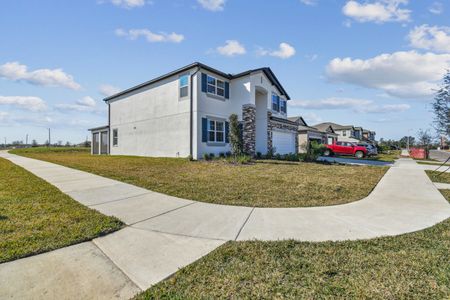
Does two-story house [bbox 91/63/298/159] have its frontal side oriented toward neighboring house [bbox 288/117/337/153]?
no

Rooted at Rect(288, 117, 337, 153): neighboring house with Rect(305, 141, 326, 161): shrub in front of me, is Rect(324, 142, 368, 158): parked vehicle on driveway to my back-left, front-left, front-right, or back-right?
front-left

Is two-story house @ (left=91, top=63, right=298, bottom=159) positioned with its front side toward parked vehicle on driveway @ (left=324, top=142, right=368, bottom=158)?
no

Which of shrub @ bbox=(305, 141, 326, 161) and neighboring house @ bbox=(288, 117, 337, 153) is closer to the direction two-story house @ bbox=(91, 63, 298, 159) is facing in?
the shrub

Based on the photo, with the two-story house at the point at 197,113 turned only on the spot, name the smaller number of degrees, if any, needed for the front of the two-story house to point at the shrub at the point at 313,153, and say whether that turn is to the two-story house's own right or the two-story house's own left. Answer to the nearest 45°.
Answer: approximately 45° to the two-story house's own left
